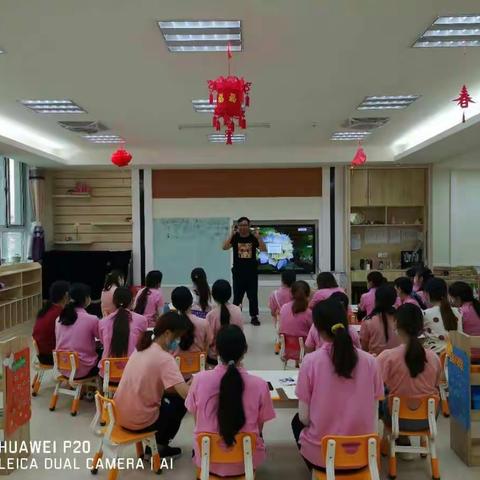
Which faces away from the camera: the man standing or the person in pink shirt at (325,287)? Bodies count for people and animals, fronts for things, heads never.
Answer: the person in pink shirt

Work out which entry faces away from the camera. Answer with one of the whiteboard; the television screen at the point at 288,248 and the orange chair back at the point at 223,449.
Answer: the orange chair back

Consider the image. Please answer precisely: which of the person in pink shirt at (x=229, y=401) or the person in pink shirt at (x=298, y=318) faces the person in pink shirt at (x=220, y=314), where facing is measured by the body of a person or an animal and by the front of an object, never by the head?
the person in pink shirt at (x=229, y=401)

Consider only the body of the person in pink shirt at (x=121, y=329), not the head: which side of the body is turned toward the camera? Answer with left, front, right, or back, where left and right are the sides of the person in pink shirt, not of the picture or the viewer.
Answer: back

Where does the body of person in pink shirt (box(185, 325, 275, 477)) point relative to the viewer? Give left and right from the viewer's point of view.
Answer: facing away from the viewer

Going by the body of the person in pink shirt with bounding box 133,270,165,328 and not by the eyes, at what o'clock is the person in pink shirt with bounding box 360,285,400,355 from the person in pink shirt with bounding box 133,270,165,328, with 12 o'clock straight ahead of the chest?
the person in pink shirt with bounding box 360,285,400,355 is roughly at 3 o'clock from the person in pink shirt with bounding box 133,270,165,328.

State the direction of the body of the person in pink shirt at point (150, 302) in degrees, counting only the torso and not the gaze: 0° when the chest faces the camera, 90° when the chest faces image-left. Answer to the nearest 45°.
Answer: approximately 225°

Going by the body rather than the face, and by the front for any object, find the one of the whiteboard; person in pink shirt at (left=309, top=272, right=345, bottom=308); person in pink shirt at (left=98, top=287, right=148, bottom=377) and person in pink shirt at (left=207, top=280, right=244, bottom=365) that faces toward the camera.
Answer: the whiteboard
